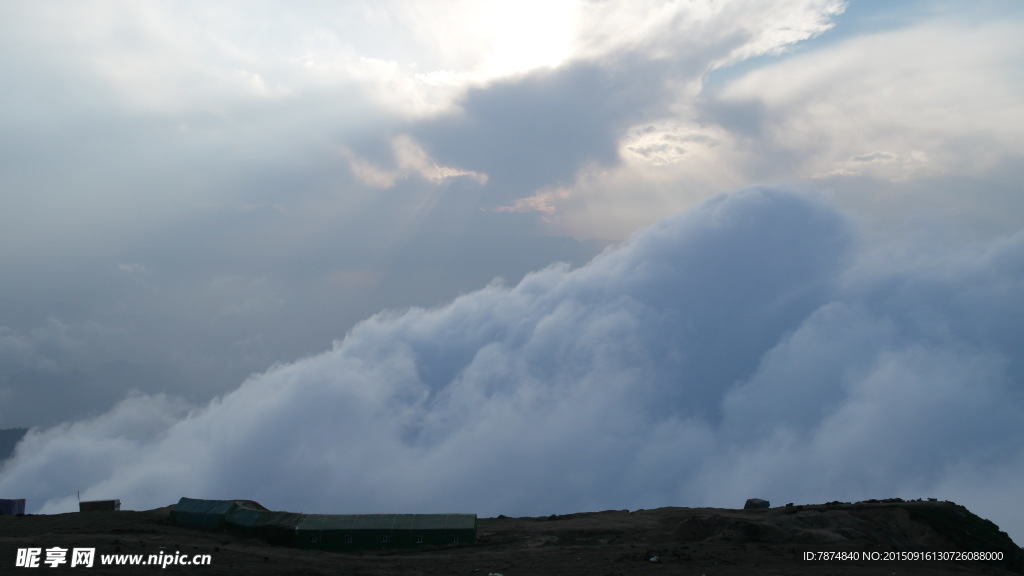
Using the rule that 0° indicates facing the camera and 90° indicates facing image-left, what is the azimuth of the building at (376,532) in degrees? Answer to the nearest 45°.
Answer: approximately 0°

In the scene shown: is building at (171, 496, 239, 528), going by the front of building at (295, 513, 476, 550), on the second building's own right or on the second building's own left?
on the second building's own right

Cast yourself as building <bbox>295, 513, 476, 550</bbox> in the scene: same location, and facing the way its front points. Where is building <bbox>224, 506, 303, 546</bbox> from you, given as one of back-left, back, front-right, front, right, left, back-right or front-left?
right
